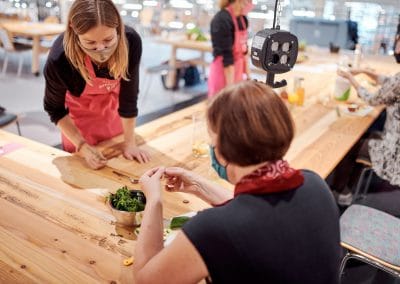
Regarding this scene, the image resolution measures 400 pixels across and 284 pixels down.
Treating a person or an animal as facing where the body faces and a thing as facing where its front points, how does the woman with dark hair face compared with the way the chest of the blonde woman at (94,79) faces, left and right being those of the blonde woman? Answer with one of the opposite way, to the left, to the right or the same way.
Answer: the opposite way

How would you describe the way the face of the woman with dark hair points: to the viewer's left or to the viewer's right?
to the viewer's left

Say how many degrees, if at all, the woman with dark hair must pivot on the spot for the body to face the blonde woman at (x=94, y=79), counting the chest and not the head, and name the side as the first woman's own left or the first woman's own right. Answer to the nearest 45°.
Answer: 0° — they already face them

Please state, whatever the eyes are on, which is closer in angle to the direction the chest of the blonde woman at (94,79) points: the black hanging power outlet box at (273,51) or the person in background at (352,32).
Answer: the black hanging power outlet box

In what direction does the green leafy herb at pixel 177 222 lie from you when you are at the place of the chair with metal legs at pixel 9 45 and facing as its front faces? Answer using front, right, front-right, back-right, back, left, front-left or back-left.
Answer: right

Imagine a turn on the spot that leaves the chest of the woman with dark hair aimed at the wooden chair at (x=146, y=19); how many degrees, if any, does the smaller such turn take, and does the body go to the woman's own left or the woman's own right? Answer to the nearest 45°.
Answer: approximately 45° to the woman's own right

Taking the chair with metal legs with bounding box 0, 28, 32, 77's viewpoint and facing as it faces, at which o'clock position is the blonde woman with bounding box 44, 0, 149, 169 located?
The blonde woman is roughly at 3 o'clock from the chair with metal legs.

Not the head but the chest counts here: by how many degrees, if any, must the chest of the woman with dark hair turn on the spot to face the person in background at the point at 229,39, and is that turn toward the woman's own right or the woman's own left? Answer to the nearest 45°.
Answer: approximately 45° to the woman's own right

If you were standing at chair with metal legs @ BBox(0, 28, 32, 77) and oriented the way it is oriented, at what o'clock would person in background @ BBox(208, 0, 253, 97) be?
The person in background is roughly at 2 o'clock from the chair with metal legs.
